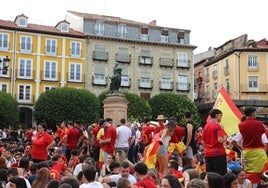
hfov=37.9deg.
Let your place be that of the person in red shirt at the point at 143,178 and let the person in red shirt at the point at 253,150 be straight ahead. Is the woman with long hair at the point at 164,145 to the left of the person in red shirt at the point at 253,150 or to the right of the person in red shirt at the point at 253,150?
left

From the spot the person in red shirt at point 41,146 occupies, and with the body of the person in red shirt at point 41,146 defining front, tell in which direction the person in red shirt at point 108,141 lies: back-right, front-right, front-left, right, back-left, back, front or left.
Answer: back-left

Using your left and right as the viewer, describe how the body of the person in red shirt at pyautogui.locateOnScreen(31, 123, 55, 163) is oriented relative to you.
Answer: facing the viewer and to the left of the viewer

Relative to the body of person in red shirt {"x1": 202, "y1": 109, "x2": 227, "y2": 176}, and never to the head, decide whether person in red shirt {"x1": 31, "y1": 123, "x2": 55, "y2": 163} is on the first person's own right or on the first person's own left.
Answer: on the first person's own left

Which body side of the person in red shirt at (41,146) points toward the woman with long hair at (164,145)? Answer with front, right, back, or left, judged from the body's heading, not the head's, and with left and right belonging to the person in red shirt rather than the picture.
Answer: left

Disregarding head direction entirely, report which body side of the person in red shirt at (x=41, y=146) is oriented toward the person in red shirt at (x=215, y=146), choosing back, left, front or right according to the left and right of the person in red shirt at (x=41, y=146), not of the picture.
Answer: left

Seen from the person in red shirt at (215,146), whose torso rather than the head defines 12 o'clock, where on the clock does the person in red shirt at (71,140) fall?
the person in red shirt at (71,140) is roughly at 9 o'clock from the person in red shirt at (215,146).

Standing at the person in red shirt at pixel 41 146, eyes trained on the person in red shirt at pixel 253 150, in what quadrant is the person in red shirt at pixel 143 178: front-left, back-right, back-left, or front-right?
front-right

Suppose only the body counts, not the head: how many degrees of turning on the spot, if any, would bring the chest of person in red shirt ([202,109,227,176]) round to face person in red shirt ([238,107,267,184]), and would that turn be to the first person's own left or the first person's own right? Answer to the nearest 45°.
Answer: approximately 45° to the first person's own right

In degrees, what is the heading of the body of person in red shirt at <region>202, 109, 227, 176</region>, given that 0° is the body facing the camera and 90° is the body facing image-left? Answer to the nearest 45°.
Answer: approximately 225°
